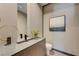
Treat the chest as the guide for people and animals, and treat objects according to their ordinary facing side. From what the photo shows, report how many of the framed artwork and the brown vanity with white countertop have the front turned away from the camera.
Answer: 0

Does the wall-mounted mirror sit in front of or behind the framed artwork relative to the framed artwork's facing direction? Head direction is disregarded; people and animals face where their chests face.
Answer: in front

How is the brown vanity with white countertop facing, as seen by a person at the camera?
facing the viewer and to the right of the viewer

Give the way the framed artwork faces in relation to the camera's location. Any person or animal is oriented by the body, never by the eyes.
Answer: facing the viewer and to the left of the viewer

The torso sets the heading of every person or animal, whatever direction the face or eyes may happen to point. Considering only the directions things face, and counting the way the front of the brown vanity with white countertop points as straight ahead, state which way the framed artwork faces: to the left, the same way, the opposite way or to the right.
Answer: to the right
